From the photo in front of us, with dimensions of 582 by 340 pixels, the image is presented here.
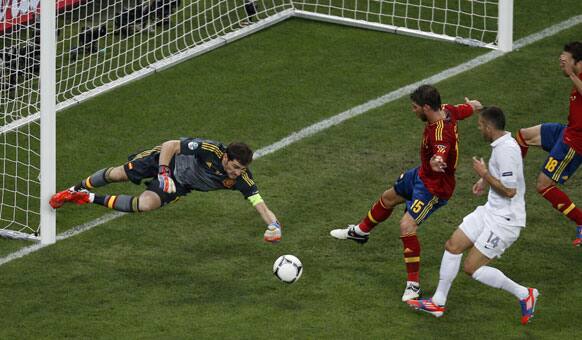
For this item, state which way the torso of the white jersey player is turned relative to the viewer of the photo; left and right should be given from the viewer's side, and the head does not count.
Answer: facing to the left of the viewer

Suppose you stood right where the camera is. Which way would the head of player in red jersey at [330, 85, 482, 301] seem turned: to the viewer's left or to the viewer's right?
to the viewer's left

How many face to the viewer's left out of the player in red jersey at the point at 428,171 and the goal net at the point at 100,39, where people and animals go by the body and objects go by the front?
1

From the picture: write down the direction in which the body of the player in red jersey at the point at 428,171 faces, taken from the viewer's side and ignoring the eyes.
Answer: to the viewer's left

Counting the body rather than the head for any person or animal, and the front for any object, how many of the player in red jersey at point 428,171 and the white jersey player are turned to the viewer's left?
2

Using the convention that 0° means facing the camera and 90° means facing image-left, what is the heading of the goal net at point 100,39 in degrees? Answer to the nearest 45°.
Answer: approximately 315°
